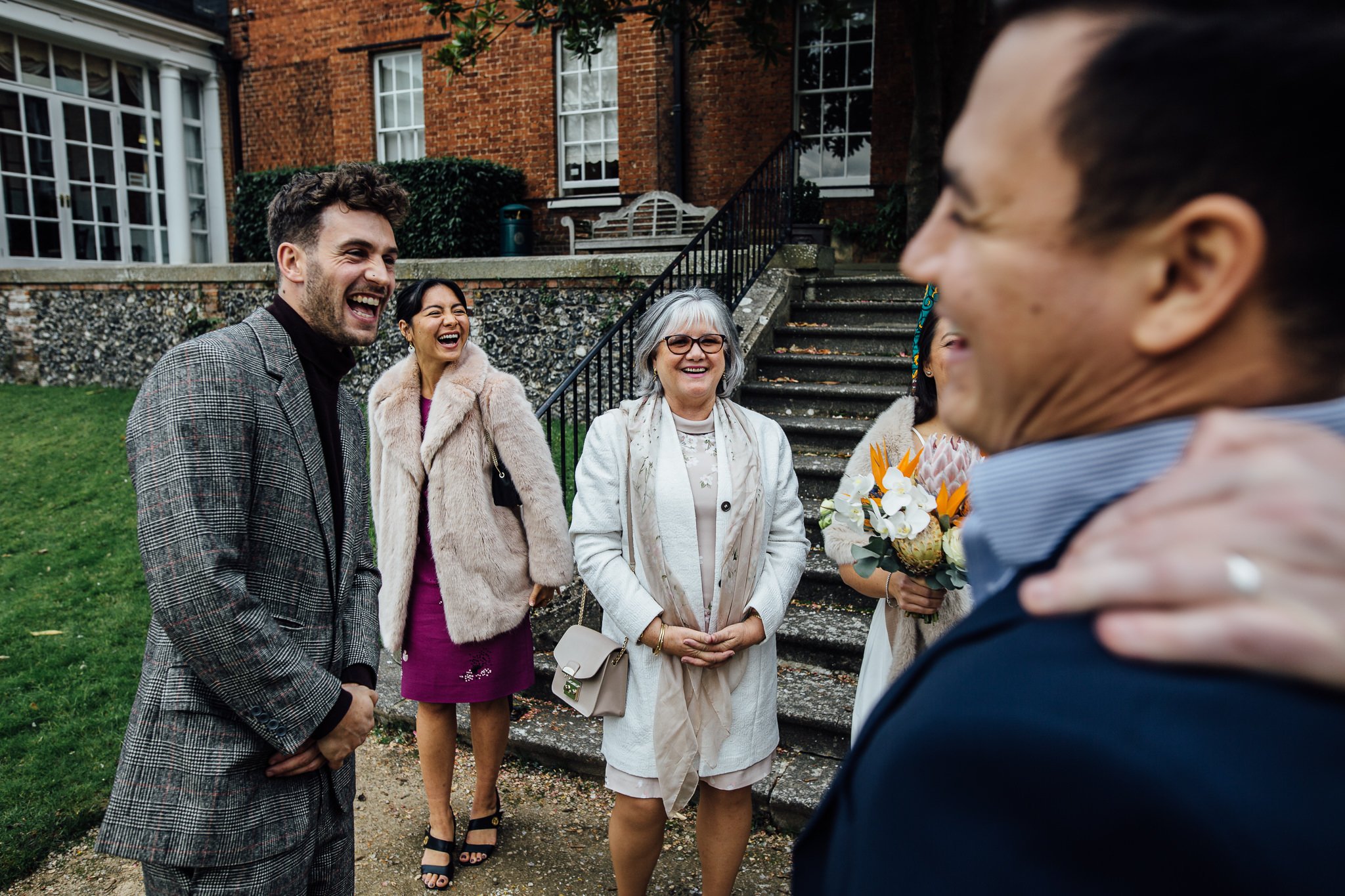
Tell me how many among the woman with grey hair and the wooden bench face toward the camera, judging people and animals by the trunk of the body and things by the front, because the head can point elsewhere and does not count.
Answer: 2

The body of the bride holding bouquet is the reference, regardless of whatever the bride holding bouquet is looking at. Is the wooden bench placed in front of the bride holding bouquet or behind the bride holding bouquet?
behind

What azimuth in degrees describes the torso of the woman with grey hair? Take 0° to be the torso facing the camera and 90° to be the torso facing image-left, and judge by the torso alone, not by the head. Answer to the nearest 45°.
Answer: approximately 0°

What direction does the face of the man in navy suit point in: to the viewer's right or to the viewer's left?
to the viewer's left

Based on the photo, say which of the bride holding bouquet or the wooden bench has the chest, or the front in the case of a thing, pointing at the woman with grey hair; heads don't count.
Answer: the wooden bench

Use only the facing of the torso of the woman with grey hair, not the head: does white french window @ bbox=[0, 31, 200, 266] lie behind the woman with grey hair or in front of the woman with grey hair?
behind

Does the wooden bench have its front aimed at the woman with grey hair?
yes

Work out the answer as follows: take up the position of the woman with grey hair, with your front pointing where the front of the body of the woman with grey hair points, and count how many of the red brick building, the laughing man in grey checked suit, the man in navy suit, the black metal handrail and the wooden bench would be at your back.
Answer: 3
